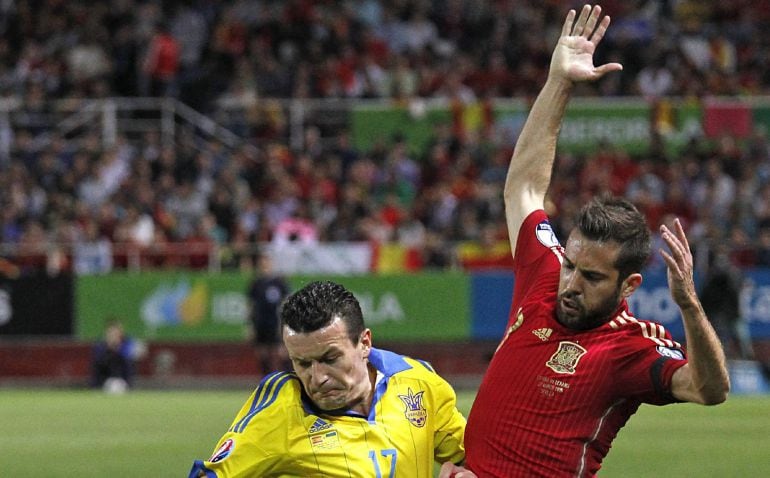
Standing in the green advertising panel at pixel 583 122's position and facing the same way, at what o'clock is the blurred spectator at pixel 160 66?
The blurred spectator is roughly at 3 o'clock from the green advertising panel.

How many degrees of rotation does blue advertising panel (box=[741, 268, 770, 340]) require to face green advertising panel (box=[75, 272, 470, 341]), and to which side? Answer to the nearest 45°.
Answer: approximately 90° to its right

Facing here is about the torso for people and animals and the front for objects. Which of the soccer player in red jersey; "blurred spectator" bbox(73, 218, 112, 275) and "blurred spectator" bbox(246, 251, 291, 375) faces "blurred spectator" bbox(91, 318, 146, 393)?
"blurred spectator" bbox(73, 218, 112, 275)

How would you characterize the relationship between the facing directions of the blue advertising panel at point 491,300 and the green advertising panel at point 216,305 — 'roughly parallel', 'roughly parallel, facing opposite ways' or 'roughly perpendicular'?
roughly parallel

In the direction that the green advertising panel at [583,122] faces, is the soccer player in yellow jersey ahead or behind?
ahead

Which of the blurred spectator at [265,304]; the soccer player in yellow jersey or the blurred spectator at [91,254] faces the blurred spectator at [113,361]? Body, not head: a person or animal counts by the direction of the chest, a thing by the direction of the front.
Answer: the blurred spectator at [91,254]

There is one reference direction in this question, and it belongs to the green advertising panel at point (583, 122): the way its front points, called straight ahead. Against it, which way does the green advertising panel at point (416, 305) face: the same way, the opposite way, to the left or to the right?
the same way

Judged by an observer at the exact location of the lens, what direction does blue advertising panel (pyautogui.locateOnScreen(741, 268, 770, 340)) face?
facing the viewer

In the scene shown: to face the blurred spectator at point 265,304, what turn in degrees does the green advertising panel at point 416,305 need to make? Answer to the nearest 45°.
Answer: approximately 45° to its right

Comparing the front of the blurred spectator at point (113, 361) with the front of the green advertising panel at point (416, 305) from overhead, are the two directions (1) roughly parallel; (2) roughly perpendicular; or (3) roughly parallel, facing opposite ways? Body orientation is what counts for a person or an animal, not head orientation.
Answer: roughly parallel

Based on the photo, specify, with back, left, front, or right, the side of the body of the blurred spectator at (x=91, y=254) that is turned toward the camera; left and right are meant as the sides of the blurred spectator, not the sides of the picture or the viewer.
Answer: front

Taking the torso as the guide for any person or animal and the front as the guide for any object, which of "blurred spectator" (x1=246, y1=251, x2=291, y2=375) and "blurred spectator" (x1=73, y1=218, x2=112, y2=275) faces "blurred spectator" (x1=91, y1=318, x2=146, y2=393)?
"blurred spectator" (x1=73, y1=218, x2=112, y2=275)

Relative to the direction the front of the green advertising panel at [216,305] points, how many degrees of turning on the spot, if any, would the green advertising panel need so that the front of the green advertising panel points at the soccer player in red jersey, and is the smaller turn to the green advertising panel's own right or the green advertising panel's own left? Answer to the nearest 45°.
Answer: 0° — it already faces them

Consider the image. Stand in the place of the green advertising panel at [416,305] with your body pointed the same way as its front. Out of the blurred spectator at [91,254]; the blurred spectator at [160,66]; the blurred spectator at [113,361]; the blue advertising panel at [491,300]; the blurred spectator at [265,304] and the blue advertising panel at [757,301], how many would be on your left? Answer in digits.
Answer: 2

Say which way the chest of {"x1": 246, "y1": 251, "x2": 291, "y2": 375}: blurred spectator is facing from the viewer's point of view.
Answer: toward the camera

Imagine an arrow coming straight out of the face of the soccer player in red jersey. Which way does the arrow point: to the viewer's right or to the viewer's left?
to the viewer's left

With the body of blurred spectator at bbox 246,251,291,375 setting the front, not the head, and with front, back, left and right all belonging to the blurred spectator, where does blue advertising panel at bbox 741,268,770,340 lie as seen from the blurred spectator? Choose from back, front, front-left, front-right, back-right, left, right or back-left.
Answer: left
